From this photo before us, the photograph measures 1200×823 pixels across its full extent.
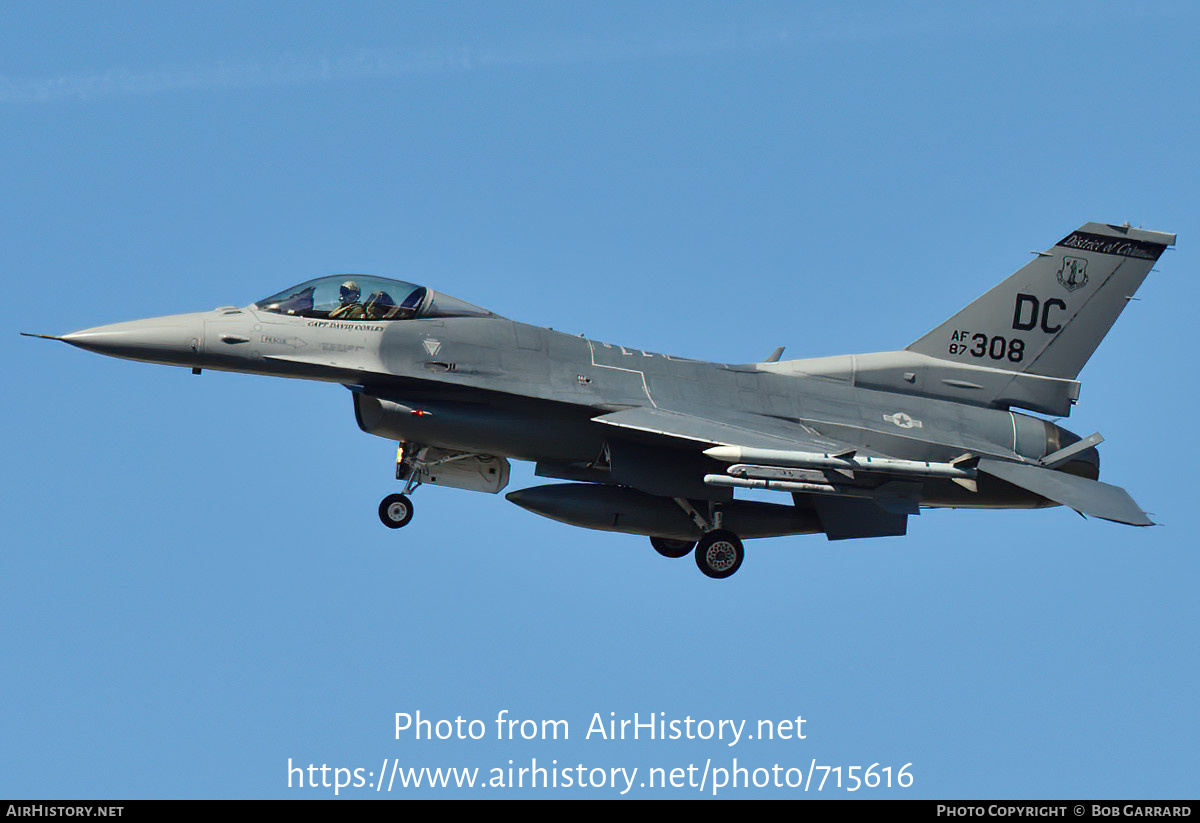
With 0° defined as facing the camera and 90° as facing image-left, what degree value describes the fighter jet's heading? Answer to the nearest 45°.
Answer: approximately 90°
